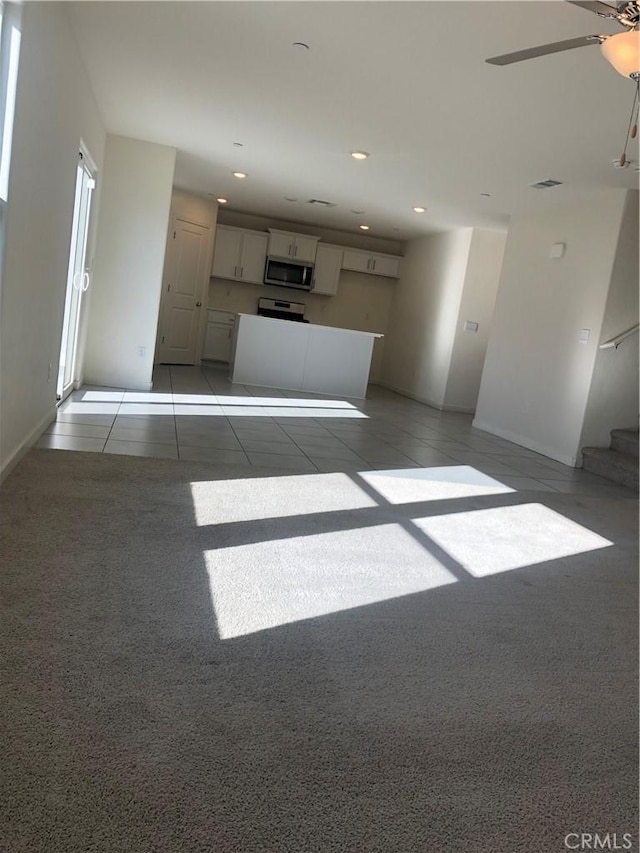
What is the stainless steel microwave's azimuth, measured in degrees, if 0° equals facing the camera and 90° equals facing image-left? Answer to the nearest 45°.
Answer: approximately 0°

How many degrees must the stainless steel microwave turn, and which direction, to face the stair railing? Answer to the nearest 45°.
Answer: approximately 45° to its left

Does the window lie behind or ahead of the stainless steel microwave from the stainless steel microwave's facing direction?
ahead

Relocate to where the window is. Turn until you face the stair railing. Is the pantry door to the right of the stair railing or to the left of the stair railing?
left

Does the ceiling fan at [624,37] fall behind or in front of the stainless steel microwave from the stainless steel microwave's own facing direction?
in front
